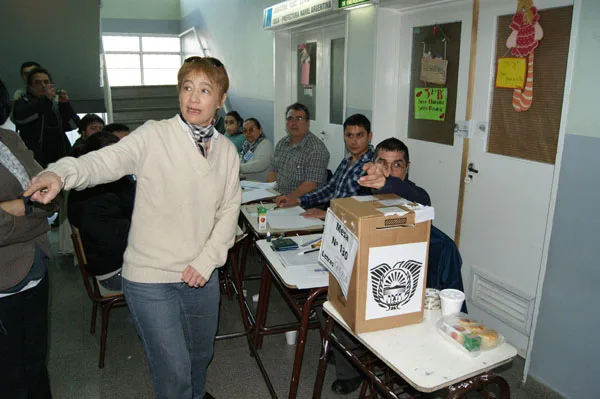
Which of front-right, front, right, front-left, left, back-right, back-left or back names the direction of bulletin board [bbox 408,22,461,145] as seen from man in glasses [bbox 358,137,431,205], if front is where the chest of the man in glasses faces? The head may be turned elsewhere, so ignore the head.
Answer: back-right

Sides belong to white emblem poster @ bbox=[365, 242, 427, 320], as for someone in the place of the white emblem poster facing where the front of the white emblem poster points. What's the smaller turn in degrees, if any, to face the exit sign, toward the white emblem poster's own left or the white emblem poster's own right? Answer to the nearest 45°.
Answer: approximately 180°

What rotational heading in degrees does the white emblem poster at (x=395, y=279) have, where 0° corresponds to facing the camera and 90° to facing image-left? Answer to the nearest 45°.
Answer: approximately 0°

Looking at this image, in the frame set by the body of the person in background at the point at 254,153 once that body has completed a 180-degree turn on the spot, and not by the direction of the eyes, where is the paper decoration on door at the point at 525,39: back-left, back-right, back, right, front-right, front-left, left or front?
right

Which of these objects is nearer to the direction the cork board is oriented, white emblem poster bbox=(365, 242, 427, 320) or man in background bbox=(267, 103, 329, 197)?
the white emblem poster

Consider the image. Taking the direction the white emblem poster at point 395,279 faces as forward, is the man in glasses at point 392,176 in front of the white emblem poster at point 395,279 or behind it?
behind

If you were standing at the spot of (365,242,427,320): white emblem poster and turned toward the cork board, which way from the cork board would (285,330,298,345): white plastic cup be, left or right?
left

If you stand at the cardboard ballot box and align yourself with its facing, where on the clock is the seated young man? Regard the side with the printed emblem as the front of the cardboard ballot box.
The seated young man is roughly at 6 o'clock from the cardboard ballot box.

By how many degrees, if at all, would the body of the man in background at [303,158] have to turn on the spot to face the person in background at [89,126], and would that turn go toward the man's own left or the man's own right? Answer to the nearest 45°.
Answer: approximately 45° to the man's own right

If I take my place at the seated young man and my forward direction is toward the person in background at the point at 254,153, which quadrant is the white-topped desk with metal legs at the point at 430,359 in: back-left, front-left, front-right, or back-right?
back-left
